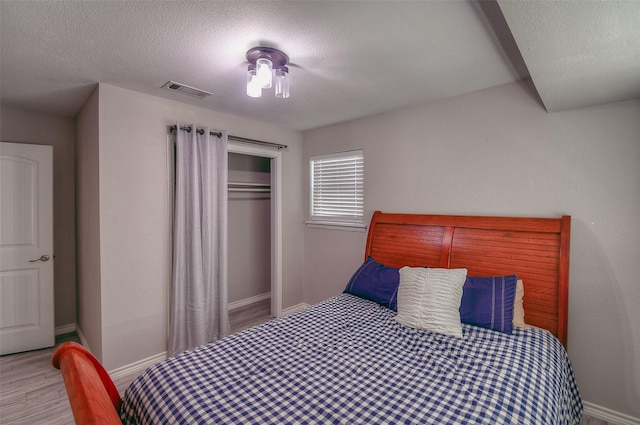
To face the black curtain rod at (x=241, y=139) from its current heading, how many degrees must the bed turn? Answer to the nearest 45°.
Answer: approximately 90° to its right

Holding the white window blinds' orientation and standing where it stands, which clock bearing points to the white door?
The white door is roughly at 1 o'clock from the white window blinds.

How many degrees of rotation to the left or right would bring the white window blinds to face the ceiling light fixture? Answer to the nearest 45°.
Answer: approximately 45° to its left

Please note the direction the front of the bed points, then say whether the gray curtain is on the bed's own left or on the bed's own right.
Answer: on the bed's own right

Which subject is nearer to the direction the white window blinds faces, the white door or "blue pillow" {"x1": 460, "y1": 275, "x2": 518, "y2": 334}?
the white door

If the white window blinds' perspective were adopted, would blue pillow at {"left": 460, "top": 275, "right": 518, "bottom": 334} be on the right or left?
on its left

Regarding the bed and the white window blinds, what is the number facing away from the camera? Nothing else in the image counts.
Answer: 0

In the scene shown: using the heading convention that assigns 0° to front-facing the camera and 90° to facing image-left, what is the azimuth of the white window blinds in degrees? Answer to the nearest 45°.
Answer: approximately 45°

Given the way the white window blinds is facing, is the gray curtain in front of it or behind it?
in front

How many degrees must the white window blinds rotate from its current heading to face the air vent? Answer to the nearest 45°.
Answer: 0° — it already faces it

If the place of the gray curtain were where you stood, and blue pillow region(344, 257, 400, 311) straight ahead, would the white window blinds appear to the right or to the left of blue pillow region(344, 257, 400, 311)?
left

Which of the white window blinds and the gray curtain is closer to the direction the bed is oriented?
the gray curtain

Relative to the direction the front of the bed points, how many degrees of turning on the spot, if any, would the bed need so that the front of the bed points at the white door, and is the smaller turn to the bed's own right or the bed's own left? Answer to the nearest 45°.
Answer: approximately 90° to the bed's own right

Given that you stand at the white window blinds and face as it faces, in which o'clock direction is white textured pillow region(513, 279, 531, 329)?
The white textured pillow is roughly at 9 o'clock from the white window blinds.
